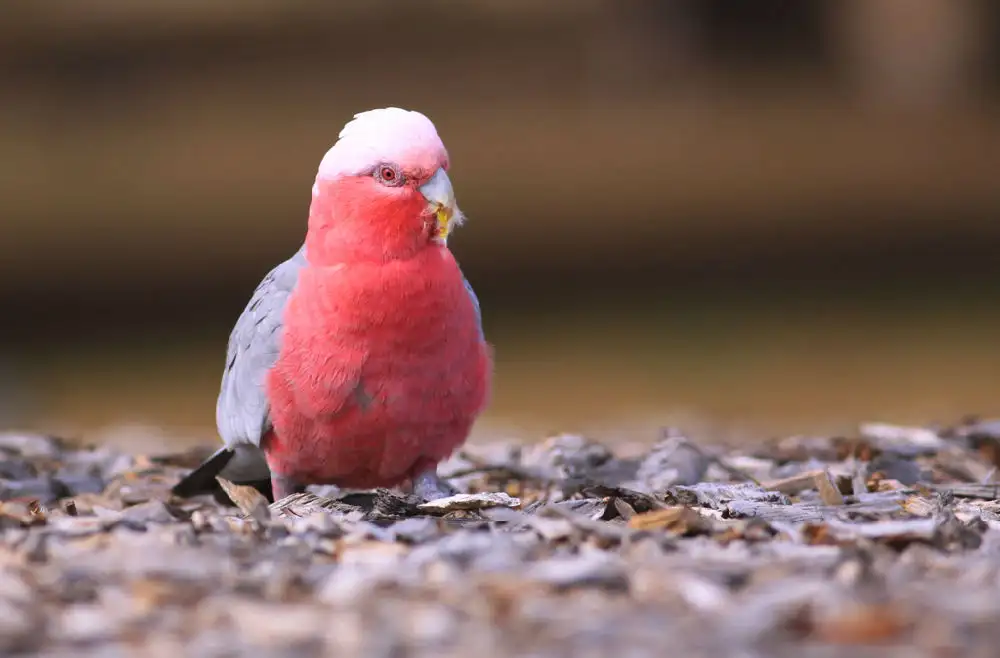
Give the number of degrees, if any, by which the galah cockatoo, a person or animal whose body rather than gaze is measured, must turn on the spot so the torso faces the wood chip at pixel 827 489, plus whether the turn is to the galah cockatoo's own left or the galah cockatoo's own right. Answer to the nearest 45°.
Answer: approximately 45° to the galah cockatoo's own left

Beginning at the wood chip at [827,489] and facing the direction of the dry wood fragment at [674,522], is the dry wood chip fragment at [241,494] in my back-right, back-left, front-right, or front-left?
front-right

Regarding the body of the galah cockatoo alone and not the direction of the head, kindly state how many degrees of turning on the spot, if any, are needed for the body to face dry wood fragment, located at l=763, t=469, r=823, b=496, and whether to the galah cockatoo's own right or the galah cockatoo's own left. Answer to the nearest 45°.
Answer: approximately 45° to the galah cockatoo's own left

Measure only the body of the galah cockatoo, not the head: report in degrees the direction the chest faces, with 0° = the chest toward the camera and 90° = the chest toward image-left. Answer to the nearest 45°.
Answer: approximately 315°

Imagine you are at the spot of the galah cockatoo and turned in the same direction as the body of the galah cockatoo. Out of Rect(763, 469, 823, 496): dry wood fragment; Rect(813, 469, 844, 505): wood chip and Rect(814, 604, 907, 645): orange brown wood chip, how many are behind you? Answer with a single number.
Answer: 0

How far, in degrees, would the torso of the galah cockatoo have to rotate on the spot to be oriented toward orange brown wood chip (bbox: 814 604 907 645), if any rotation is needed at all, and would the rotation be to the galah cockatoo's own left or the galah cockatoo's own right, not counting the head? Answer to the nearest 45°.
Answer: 0° — it already faces it

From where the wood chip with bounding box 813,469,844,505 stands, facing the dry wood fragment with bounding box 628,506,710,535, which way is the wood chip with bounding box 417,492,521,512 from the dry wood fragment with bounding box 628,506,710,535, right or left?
right
